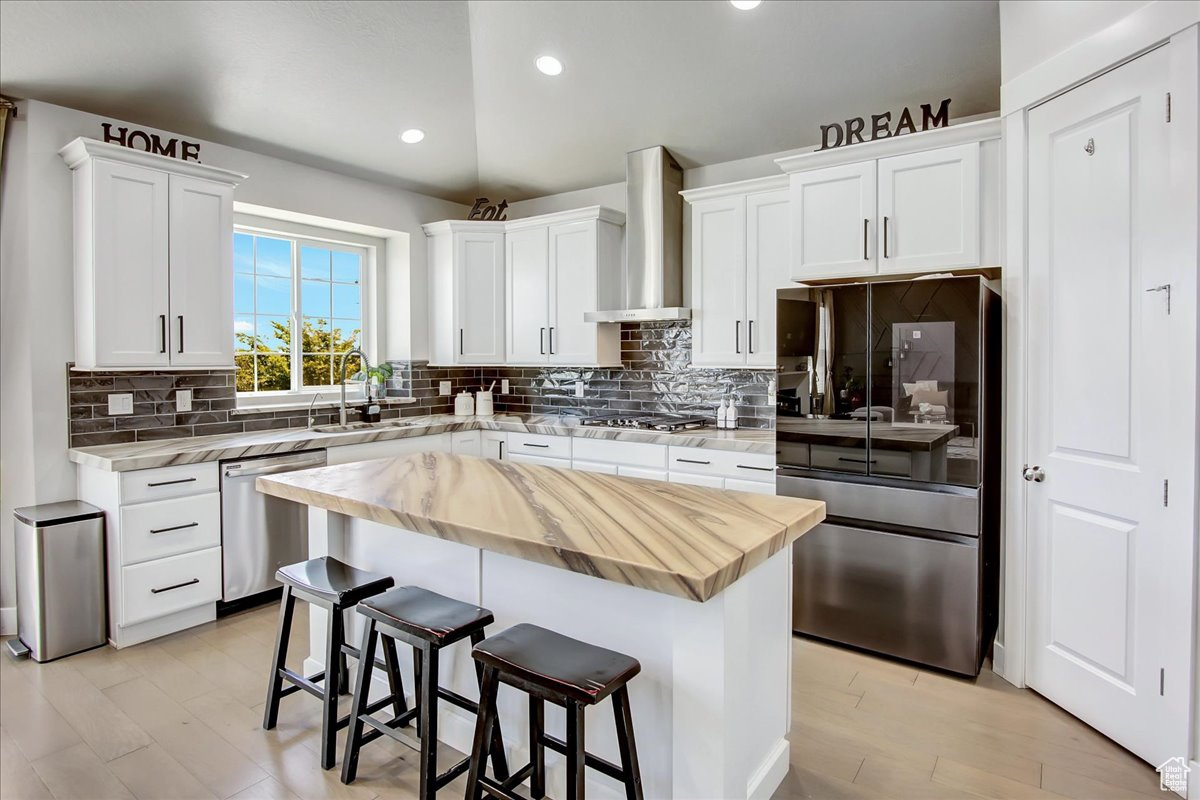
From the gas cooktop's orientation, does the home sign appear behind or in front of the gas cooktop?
in front

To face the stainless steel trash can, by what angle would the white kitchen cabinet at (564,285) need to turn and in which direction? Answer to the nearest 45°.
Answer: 0° — it already faces it

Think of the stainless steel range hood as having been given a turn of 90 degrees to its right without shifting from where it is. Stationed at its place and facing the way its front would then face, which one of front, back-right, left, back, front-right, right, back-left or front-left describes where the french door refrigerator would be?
back

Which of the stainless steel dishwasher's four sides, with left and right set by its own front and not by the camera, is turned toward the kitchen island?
front

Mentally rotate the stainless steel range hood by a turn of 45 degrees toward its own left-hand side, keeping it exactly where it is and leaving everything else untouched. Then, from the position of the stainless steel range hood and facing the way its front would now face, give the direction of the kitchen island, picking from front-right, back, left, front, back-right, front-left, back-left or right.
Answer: front

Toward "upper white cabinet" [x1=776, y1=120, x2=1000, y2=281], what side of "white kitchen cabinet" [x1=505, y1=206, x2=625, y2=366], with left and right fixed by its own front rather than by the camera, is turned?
left

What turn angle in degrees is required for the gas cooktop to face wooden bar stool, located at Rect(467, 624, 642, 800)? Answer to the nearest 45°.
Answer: approximately 45° to its left

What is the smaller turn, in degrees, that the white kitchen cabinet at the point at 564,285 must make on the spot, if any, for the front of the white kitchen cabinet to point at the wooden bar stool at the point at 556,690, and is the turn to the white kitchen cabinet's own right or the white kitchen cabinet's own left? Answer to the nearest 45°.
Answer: approximately 45° to the white kitchen cabinet's own left

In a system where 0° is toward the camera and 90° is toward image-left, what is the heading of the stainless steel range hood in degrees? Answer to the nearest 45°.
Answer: approximately 45°

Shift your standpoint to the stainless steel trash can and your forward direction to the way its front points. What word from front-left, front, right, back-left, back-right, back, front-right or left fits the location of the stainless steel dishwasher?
back-left

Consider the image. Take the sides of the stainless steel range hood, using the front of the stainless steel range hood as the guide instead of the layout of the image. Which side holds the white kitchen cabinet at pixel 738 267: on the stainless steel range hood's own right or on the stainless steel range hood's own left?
on the stainless steel range hood's own left

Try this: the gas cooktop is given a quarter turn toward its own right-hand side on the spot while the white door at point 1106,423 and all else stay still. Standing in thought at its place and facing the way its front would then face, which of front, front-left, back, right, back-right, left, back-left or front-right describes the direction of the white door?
back

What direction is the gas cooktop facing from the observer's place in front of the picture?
facing the viewer and to the left of the viewer
